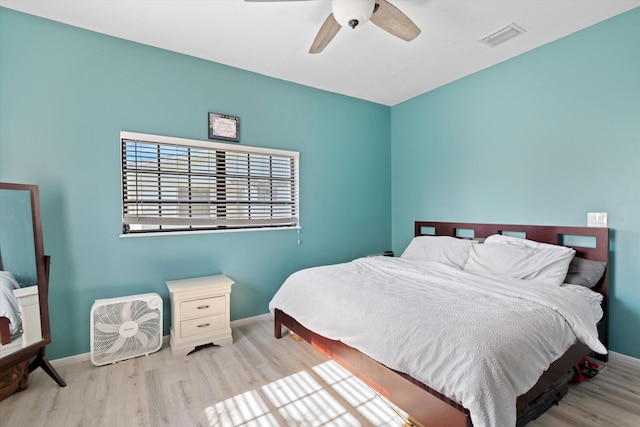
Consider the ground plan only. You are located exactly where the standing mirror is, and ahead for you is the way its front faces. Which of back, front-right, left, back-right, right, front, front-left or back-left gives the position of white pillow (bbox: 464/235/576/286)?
front

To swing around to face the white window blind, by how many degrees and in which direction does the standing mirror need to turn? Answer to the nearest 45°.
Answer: approximately 45° to its left

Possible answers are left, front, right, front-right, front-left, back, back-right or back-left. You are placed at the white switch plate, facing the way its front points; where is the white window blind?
front-right

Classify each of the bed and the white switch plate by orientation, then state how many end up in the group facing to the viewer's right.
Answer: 0

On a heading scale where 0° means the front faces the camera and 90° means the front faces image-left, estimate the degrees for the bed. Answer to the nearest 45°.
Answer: approximately 45°

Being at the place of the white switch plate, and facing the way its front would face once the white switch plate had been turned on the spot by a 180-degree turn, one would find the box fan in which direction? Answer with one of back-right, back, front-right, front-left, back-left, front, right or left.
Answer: back-left

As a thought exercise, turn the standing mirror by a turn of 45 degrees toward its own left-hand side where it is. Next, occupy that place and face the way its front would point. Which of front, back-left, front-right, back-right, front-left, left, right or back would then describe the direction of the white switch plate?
front-right

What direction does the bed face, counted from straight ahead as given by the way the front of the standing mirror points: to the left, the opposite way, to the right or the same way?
the opposite way

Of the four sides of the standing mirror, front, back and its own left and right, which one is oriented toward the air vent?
front

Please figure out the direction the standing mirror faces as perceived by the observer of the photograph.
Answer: facing the viewer and to the right of the viewer

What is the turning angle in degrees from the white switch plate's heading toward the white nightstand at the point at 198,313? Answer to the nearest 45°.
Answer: approximately 45° to its right
